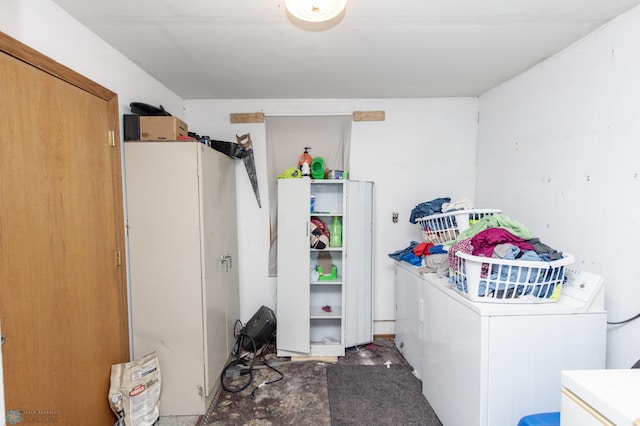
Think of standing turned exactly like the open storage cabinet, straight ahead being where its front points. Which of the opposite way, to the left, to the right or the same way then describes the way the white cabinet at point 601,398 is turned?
to the right

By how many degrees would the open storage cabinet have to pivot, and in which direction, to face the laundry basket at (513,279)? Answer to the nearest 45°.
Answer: approximately 45° to its left

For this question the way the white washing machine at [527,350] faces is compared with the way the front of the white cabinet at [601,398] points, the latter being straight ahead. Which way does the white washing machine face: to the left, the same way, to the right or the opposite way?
the same way

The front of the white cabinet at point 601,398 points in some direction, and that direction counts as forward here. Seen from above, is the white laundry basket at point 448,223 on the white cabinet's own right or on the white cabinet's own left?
on the white cabinet's own right

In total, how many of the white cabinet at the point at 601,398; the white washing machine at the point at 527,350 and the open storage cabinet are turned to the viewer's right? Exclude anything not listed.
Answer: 0

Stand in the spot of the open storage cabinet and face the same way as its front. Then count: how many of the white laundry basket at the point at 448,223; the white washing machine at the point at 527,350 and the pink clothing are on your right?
0

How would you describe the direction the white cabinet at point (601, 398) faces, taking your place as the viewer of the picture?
facing the viewer and to the left of the viewer

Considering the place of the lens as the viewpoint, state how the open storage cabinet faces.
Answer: facing the viewer

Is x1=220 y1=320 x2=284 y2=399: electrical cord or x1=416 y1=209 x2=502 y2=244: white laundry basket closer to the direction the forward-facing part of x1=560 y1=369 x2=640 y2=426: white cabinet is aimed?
the electrical cord

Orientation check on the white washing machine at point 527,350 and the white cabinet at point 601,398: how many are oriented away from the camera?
0
